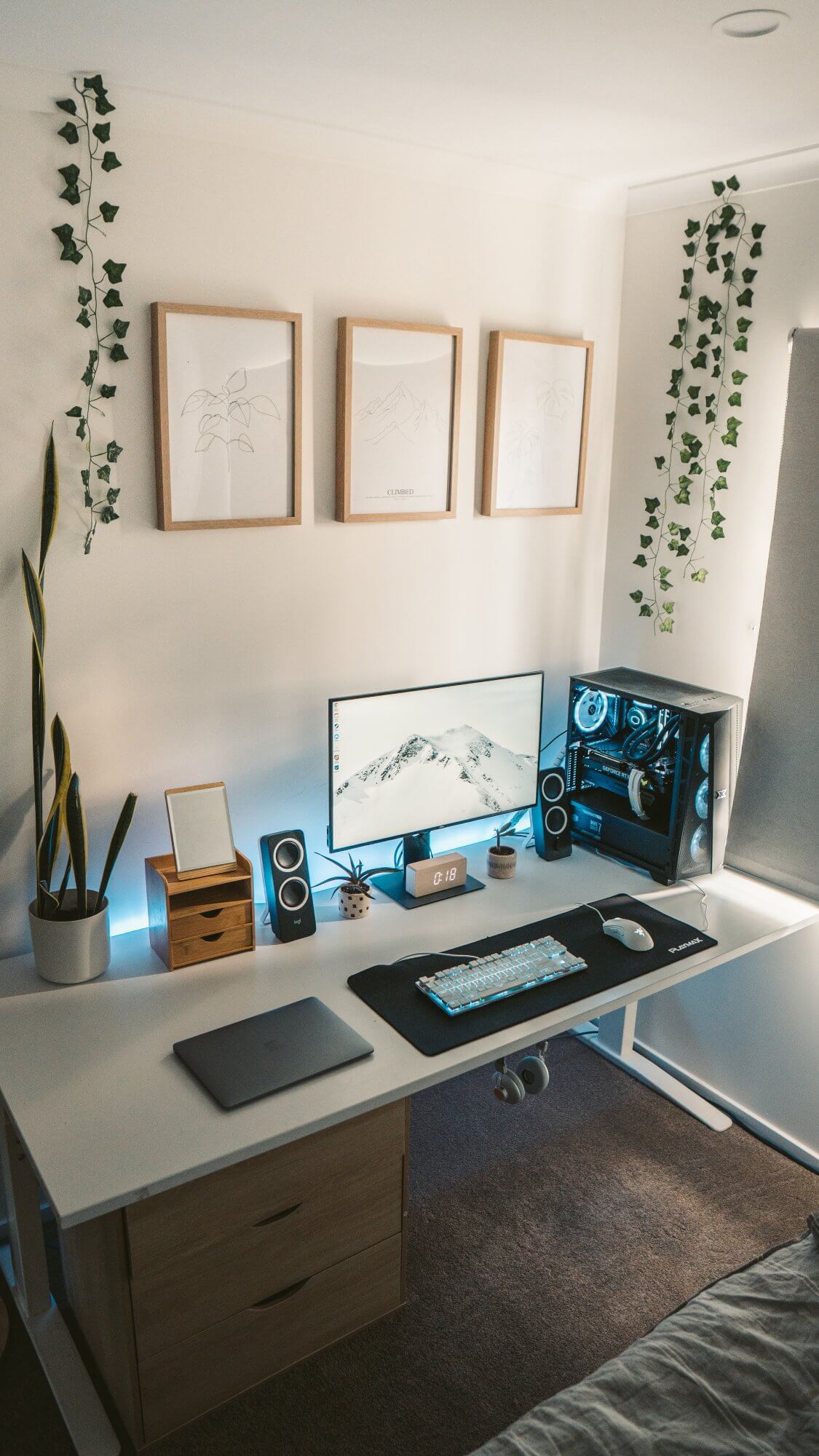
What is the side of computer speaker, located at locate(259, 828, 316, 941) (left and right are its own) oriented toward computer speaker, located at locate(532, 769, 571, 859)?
left

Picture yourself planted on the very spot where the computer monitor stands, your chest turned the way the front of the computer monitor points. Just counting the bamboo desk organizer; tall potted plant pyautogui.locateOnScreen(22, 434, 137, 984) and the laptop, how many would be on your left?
0

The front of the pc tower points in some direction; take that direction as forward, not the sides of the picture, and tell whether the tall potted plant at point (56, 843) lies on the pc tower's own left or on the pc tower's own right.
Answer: on the pc tower's own right

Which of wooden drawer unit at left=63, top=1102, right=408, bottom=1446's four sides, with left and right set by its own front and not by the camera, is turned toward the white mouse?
left

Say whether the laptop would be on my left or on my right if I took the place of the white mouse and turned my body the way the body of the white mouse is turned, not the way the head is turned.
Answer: on my left

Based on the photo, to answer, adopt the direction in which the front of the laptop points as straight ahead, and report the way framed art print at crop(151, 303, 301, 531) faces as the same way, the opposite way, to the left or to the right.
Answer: the same way

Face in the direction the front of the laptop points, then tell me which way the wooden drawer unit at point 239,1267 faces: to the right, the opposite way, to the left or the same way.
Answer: the same way

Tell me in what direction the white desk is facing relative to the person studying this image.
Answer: facing the viewer and to the right of the viewer

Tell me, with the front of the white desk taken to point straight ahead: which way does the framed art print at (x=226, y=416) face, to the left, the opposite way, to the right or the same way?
the same way

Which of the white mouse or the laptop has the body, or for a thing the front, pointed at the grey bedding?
the laptop

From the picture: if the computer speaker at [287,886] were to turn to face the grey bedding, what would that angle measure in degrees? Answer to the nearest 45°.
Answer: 0° — it already faces it

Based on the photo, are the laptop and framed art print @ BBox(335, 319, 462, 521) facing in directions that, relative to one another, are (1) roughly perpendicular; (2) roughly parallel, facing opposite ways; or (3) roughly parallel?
roughly parallel

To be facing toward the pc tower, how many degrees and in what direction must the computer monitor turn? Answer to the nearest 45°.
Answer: approximately 45° to its left
